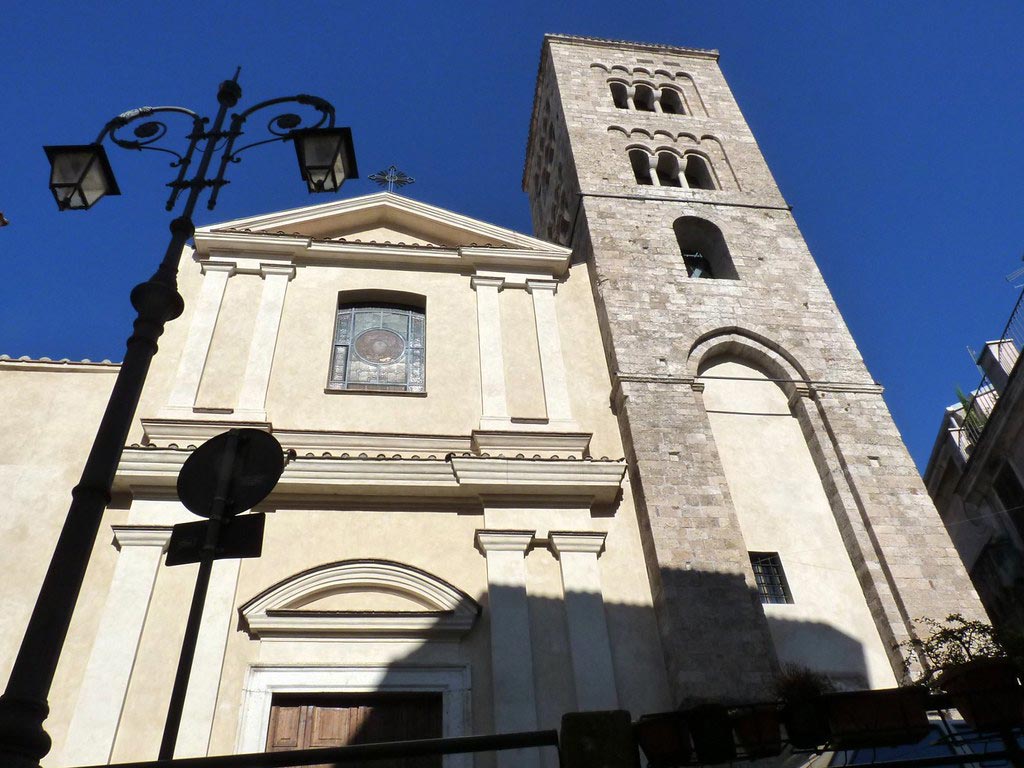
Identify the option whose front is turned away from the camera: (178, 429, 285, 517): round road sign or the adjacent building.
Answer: the round road sign

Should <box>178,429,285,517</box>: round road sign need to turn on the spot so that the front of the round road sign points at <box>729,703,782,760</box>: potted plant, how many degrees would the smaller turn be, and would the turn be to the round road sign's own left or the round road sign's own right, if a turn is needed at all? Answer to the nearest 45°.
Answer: approximately 90° to the round road sign's own right

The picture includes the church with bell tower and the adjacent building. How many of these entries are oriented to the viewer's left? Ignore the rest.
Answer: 1

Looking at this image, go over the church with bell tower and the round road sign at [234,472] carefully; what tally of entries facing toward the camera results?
1

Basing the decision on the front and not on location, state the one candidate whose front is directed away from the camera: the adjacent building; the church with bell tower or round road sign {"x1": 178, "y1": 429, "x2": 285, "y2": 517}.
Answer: the round road sign

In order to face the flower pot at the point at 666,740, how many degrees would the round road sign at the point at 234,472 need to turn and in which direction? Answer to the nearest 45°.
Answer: approximately 90° to its right

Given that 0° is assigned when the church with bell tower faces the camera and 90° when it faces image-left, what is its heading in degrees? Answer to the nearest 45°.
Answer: approximately 0°

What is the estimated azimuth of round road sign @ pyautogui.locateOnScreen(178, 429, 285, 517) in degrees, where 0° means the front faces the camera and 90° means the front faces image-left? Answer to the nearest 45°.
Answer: approximately 180°

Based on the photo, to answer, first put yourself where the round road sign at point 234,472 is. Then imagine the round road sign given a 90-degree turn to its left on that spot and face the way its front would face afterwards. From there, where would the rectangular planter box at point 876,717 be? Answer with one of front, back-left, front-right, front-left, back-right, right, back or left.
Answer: back

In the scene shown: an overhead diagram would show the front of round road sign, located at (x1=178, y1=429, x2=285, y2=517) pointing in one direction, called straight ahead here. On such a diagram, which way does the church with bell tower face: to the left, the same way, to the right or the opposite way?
the opposite way

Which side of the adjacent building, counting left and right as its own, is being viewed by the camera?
left

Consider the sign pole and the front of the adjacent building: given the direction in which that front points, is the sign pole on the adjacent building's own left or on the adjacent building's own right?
on the adjacent building's own left
